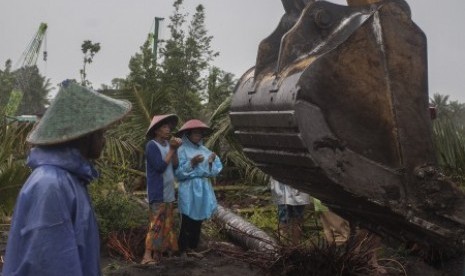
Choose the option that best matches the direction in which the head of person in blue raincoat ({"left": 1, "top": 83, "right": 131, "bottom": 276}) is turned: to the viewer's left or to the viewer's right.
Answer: to the viewer's right

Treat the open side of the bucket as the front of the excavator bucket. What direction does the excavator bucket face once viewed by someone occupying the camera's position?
facing away from the viewer and to the right of the viewer

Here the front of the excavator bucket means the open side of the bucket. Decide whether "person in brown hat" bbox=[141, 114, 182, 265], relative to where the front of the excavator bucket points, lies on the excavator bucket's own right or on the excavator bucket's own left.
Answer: on the excavator bucket's own left

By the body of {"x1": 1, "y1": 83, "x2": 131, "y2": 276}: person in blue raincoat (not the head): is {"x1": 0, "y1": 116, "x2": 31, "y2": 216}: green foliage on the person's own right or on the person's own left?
on the person's own left
